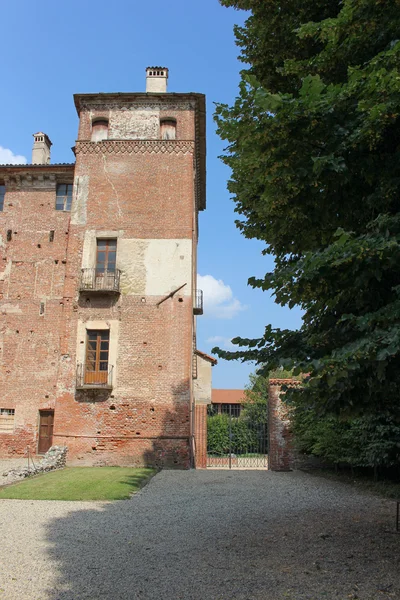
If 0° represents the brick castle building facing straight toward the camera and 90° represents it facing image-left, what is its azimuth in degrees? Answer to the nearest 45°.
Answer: approximately 0°

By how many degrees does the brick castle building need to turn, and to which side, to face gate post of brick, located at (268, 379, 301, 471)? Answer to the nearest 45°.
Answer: approximately 90° to its left
